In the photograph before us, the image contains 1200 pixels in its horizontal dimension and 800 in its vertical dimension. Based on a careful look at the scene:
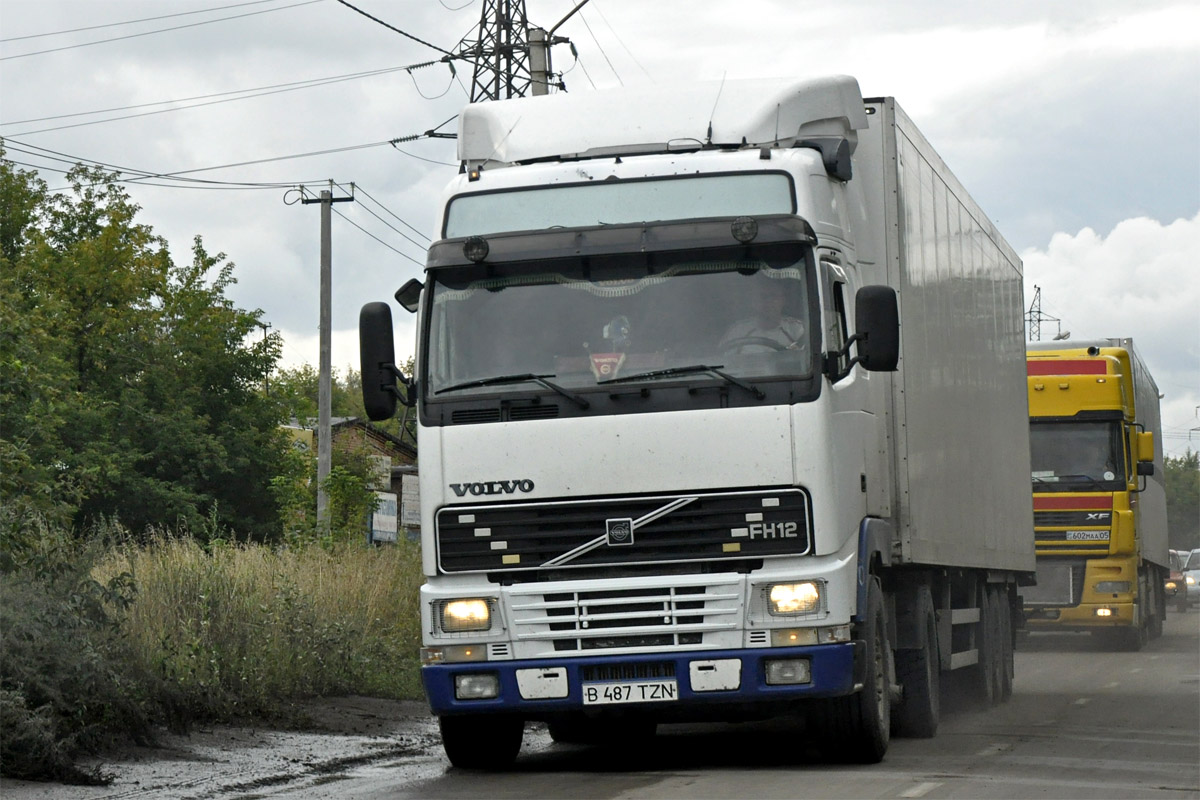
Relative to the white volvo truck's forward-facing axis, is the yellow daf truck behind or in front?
behind

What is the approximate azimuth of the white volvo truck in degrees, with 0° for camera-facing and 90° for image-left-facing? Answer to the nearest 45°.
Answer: approximately 0°

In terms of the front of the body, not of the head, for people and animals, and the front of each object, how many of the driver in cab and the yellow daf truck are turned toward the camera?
2

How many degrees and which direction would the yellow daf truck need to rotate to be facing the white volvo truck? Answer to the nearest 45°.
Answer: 0° — it already faces it

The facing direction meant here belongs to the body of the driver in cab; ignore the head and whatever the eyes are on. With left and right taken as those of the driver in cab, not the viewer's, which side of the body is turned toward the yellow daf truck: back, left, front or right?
back

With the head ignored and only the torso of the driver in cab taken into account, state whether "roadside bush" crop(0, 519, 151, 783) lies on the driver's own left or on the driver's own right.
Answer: on the driver's own right

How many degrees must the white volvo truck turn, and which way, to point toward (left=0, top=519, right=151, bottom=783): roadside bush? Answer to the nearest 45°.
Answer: approximately 90° to its right

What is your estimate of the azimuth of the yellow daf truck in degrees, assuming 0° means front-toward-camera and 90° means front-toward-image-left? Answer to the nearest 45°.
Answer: approximately 0°

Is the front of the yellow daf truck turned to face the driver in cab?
yes
